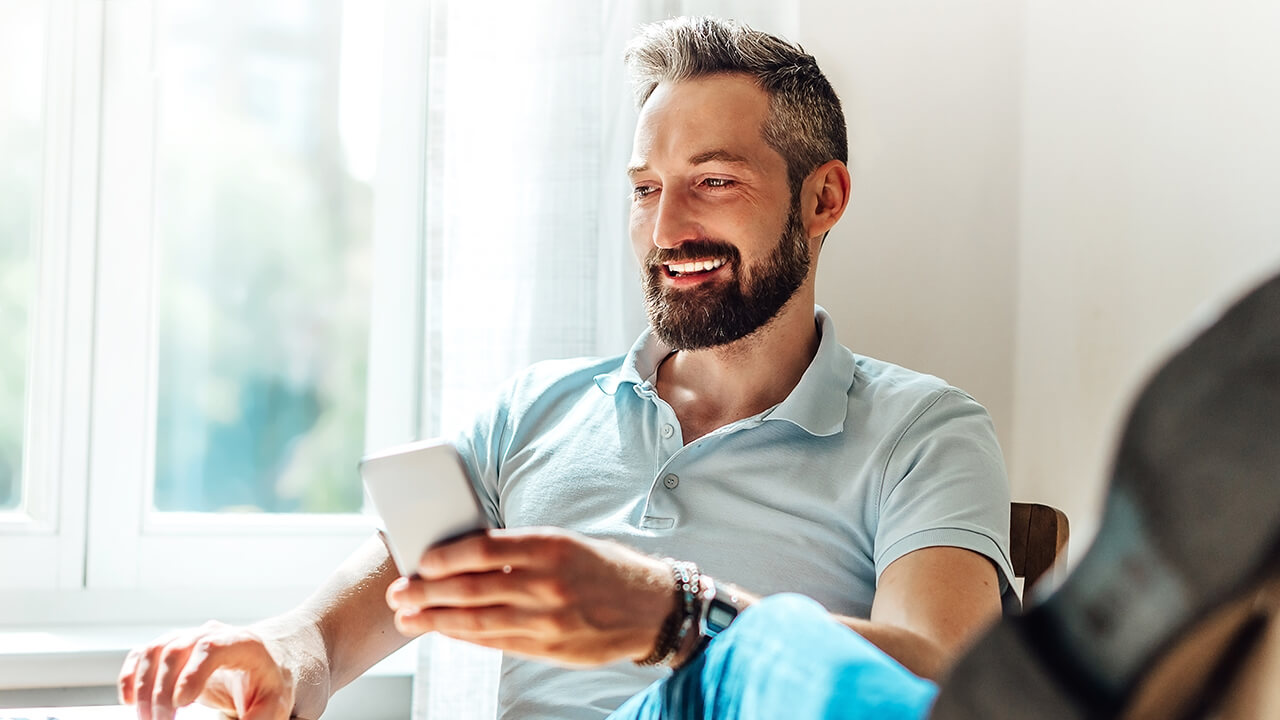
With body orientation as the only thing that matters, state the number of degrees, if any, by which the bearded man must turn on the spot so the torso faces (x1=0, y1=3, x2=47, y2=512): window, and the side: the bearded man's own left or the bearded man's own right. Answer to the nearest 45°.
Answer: approximately 90° to the bearded man's own right

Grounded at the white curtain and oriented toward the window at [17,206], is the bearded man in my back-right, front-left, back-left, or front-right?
back-left

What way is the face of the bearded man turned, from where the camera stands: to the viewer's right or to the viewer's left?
to the viewer's left

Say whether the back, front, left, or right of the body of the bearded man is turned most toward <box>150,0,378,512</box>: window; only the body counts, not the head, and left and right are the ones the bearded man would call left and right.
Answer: right

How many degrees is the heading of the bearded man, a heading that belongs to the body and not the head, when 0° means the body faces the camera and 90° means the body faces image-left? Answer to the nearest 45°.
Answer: approximately 45°

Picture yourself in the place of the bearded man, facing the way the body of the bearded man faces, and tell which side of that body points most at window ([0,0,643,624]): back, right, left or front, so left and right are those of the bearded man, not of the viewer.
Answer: right
